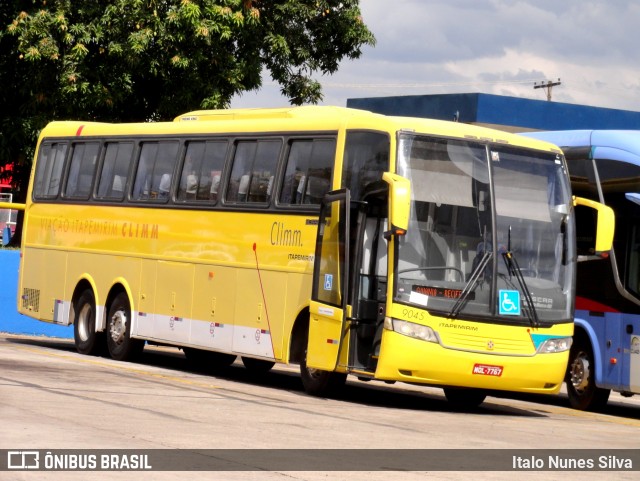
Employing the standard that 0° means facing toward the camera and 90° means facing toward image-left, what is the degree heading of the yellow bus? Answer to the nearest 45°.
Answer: approximately 315°

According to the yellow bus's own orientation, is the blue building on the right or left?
on its left

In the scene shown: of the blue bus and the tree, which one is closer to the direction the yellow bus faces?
the blue bus

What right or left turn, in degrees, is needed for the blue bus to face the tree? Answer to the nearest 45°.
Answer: approximately 180°

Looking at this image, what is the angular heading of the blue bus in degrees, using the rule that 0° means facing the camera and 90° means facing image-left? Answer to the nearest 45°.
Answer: approximately 315°

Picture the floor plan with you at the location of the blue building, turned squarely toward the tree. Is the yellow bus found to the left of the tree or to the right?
left

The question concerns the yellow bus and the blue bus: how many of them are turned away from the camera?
0

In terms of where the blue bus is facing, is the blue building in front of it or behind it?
behind

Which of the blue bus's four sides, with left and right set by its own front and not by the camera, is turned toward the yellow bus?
right
